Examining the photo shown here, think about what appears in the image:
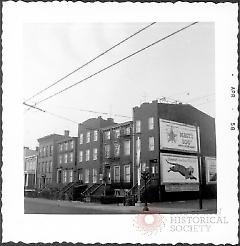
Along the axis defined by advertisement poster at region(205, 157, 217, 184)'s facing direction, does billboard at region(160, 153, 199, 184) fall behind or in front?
behind

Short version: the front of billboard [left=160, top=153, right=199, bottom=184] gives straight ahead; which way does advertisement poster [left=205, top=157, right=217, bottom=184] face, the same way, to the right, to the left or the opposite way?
the same way

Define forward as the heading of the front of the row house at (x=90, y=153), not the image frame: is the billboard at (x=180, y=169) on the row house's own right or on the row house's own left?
on the row house's own left

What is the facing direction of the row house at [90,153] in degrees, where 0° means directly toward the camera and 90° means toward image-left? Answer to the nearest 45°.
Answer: approximately 45°

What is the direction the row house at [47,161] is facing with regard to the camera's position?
facing the viewer and to the left of the viewer

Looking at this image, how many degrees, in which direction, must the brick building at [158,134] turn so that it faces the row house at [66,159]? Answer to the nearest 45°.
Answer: approximately 45° to its right

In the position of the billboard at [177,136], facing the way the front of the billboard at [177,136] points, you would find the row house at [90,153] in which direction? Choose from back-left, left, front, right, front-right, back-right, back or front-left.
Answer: back-right

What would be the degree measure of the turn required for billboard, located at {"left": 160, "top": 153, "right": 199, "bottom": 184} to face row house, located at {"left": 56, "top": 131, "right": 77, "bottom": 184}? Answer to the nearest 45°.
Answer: approximately 135° to its right

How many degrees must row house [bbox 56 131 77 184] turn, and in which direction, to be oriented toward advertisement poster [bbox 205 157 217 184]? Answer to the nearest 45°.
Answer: approximately 135° to its left

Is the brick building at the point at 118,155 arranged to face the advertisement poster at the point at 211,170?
no

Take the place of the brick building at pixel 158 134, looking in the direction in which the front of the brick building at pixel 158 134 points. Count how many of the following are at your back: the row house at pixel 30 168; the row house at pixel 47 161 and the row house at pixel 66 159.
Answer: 0

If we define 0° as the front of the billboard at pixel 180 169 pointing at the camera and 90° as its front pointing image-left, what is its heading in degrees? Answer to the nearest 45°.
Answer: approximately 315°

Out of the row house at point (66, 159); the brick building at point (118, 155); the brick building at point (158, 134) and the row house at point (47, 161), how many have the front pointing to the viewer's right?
0

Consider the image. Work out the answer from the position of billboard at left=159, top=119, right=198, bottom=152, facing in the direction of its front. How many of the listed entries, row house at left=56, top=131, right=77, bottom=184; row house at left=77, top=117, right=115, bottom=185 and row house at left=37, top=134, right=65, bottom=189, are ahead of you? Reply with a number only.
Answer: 0

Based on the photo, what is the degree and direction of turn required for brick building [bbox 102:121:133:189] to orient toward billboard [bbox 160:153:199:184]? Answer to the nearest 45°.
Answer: approximately 135° to its left

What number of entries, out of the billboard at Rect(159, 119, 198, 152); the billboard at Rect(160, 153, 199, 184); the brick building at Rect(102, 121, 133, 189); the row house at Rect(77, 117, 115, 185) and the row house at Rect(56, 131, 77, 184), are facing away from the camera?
0

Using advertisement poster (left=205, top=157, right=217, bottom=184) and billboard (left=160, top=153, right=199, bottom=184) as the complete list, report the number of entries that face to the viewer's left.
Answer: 0
